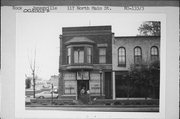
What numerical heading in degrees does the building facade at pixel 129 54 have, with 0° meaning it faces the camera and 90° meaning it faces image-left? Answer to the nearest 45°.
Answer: approximately 0°

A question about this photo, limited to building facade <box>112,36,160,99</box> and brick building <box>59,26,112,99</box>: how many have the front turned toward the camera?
2
